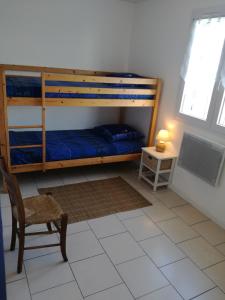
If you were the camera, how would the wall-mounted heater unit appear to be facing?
facing the viewer and to the left of the viewer

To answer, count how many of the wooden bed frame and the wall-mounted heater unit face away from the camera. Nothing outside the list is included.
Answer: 0
